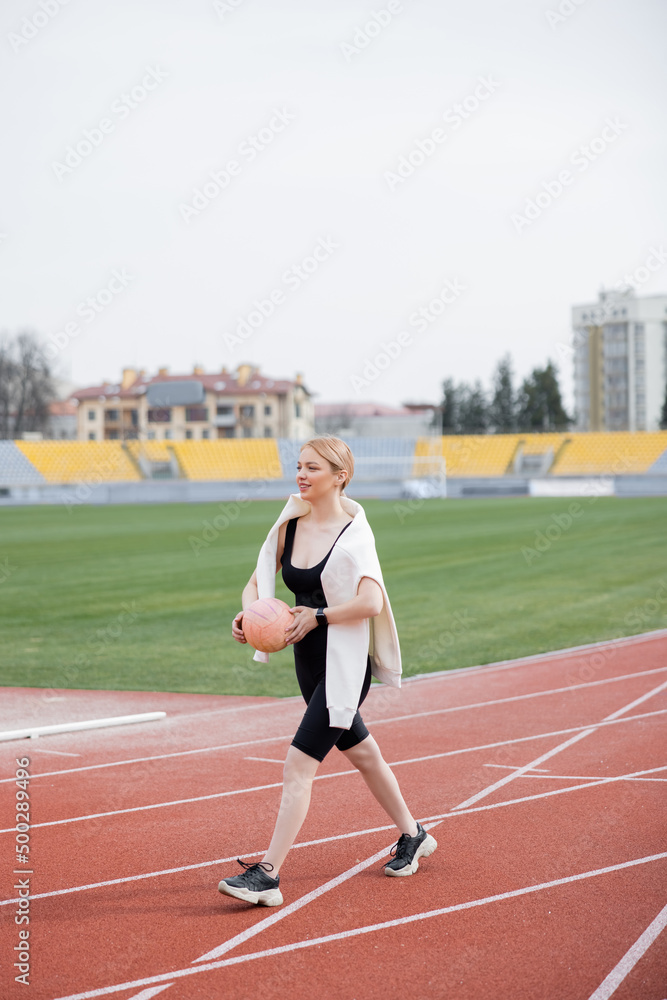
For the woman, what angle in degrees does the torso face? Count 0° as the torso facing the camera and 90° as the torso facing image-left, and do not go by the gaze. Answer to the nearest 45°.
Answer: approximately 45°
